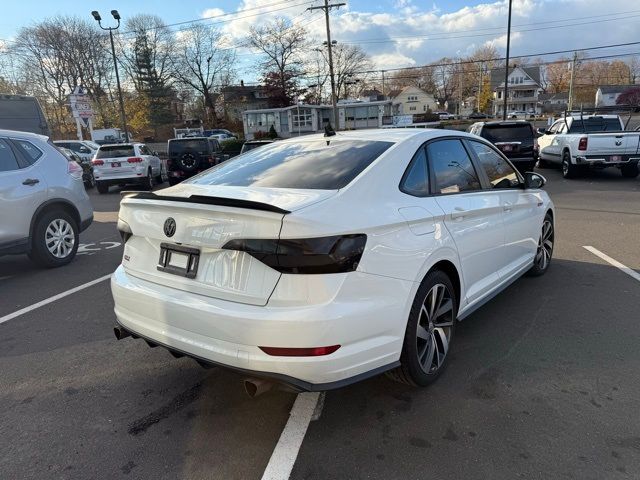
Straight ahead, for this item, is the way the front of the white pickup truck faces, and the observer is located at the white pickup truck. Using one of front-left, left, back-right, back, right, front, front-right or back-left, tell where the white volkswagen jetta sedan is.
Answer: back-left

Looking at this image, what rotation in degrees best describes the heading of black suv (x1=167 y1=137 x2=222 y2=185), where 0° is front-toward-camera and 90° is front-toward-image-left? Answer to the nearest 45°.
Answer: approximately 225°

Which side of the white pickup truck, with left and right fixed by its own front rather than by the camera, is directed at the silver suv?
left

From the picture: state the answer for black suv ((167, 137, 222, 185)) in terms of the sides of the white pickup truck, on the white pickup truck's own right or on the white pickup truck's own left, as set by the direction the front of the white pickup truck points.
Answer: on the white pickup truck's own left

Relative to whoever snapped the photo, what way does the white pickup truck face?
facing away from the viewer and to the left of the viewer

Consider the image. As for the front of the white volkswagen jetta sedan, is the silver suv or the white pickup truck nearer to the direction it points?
the white pickup truck

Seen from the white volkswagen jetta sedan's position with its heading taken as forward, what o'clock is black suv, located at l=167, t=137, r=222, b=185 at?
The black suv is roughly at 10 o'clock from the white volkswagen jetta sedan.

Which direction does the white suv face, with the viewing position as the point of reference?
facing away from the viewer and to the right of the viewer

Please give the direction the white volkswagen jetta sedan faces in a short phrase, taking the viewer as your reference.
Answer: facing away from the viewer and to the right of the viewer

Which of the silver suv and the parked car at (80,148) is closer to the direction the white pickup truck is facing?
the parked car
